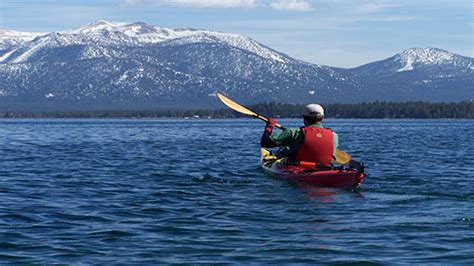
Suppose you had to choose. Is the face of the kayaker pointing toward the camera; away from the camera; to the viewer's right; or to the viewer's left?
away from the camera

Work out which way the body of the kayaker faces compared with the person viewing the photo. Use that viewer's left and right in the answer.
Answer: facing away from the viewer and to the left of the viewer
